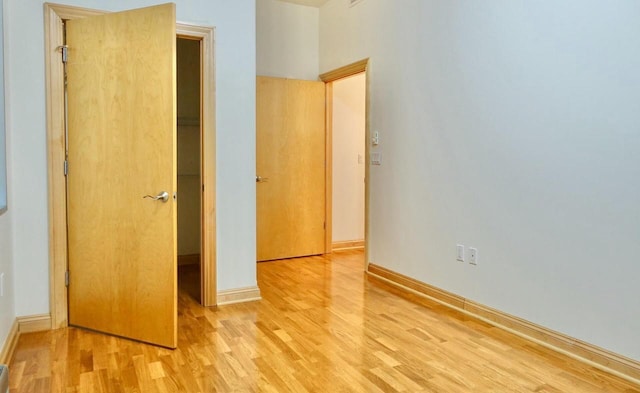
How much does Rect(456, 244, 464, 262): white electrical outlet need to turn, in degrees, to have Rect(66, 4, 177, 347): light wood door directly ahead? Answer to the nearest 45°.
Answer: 0° — it already faces it

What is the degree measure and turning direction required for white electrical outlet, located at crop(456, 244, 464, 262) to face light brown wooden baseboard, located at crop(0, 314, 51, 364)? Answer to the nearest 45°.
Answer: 0° — it already faces it

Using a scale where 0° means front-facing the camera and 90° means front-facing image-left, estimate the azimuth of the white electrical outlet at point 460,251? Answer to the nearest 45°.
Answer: approximately 45°

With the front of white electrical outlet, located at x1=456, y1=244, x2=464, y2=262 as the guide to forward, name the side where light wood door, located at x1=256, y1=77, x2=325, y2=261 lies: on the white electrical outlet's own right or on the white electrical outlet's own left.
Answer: on the white electrical outlet's own right

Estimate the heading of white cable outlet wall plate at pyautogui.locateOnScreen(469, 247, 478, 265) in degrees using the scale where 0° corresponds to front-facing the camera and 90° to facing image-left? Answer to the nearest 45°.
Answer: approximately 45°

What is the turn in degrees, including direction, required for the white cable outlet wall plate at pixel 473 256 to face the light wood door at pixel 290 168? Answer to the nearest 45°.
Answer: approximately 90° to its right
